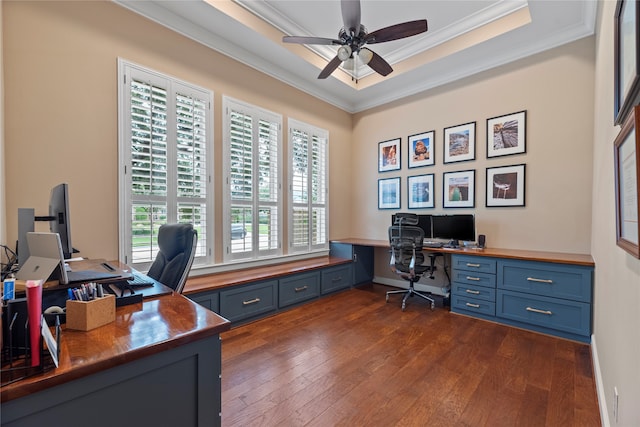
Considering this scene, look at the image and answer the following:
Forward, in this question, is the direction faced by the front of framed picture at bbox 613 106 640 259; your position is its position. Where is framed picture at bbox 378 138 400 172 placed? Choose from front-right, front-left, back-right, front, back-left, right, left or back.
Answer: front-right

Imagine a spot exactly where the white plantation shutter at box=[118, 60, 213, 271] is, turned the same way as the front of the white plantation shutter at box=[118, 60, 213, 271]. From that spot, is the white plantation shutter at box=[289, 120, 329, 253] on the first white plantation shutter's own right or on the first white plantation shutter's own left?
on the first white plantation shutter's own left

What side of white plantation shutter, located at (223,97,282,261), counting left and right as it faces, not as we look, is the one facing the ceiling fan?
front

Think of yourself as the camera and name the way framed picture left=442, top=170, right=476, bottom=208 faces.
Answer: facing the viewer

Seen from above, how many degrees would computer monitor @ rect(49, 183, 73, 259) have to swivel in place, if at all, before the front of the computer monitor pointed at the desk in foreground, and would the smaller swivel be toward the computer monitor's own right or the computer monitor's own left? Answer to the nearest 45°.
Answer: approximately 90° to the computer monitor's own right

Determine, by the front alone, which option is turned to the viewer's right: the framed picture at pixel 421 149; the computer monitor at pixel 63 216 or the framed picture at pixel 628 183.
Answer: the computer monitor

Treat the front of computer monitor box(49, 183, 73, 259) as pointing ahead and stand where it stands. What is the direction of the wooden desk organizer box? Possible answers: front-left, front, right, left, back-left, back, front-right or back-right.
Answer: right

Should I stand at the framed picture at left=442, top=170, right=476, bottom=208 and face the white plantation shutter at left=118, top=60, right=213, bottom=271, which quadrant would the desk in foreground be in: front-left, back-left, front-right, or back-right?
front-left

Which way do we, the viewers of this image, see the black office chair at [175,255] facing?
facing the viewer and to the left of the viewer

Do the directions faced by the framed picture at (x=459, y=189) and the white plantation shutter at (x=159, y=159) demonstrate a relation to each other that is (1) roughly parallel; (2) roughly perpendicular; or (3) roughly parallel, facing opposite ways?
roughly perpendicular

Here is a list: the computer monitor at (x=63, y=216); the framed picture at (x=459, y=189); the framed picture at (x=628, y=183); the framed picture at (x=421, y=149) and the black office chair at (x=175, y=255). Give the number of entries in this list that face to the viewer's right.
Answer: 1

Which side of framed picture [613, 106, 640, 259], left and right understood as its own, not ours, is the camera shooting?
left

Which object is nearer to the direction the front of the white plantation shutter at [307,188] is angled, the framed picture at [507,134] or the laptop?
the framed picture

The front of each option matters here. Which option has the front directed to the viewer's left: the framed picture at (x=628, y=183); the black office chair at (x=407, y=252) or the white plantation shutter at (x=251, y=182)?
the framed picture

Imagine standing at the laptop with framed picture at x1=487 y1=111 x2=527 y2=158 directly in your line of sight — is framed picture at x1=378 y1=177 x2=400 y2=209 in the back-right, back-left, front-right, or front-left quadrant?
front-left
